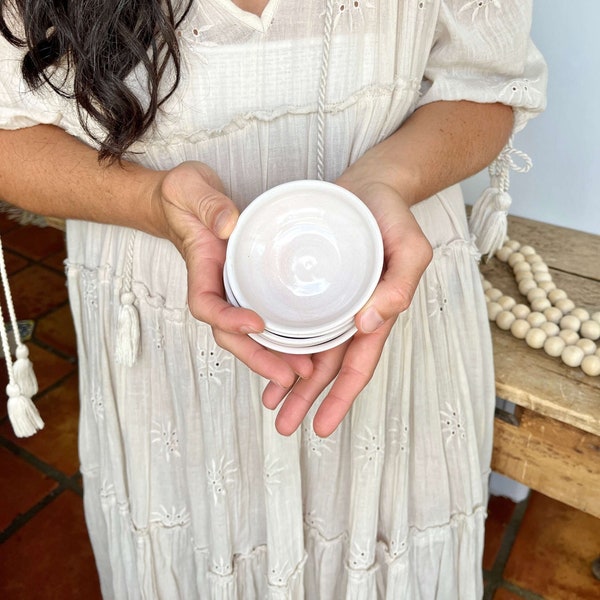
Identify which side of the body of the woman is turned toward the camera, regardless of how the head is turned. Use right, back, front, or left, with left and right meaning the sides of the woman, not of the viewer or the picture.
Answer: front
